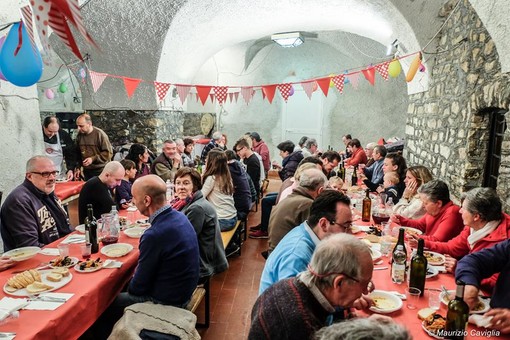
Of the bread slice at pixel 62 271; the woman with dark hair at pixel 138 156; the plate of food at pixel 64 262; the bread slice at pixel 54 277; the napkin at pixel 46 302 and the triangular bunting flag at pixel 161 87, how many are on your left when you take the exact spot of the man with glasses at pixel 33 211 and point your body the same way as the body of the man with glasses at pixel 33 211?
2

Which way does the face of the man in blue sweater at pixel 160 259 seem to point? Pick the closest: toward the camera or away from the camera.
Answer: away from the camera

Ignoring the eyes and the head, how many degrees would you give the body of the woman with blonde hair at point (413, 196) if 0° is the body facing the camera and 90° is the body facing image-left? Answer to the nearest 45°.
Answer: approximately 90°

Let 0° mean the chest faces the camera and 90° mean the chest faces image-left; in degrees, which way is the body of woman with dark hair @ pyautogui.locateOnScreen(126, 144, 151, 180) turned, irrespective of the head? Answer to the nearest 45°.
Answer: approximately 270°

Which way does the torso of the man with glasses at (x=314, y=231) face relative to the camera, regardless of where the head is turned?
to the viewer's right

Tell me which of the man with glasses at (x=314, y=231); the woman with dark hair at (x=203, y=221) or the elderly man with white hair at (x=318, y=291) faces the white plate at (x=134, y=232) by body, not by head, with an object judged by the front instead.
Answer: the woman with dark hair

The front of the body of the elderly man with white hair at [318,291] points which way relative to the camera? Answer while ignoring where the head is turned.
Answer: to the viewer's right

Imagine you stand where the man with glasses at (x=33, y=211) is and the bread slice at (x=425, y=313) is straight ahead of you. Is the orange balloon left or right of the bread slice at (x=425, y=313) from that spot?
left

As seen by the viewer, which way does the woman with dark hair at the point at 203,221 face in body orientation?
to the viewer's left
